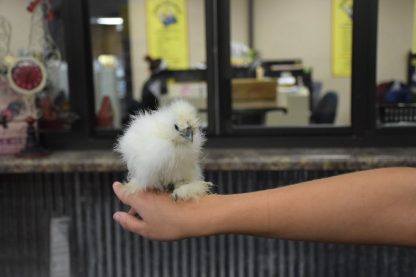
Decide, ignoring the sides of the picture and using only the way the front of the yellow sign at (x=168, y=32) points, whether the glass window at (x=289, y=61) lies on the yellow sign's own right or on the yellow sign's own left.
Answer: on the yellow sign's own left

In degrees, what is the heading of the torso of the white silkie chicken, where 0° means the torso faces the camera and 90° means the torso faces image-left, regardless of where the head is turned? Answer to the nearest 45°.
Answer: approximately 315°

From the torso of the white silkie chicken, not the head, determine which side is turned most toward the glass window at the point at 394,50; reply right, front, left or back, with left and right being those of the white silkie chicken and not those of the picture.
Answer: left

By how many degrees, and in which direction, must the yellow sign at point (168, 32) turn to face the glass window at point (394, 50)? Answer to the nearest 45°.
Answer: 0° — it already faces it

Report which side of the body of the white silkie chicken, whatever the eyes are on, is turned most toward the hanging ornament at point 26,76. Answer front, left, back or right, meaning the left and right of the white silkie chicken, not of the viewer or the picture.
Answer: back

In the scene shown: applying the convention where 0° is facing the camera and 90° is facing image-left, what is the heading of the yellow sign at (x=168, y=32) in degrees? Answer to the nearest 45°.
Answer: approximately 0°

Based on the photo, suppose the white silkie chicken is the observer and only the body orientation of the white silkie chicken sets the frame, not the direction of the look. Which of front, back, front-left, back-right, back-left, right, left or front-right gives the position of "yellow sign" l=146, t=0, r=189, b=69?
back-left

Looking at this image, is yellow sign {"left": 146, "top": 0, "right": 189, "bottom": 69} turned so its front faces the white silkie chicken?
yes

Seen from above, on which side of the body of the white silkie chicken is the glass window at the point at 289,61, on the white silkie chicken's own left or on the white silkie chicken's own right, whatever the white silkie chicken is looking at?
on the white silkie chicken's own left

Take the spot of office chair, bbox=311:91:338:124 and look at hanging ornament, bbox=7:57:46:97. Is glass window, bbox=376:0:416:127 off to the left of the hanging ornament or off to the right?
left
